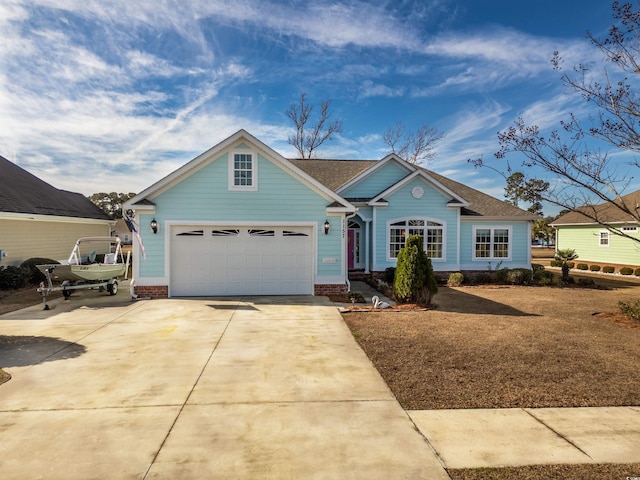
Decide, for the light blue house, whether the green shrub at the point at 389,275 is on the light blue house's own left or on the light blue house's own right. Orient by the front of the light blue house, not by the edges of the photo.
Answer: on the light blue house's own left

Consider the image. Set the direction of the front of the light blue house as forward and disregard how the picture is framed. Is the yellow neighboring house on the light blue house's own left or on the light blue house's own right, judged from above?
on the light blue house's own right

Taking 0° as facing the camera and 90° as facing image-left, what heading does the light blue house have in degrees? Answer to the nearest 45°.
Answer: approximately 0°

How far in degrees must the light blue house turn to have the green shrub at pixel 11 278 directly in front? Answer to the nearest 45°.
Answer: approximately 90° to its right

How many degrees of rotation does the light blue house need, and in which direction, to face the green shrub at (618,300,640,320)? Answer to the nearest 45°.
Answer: approximately 90° to its left

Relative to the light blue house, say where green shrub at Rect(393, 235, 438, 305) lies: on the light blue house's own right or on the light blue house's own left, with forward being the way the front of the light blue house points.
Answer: on the light blue house's own left

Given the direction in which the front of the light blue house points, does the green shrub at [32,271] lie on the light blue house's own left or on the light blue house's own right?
on the light blue house's own right
